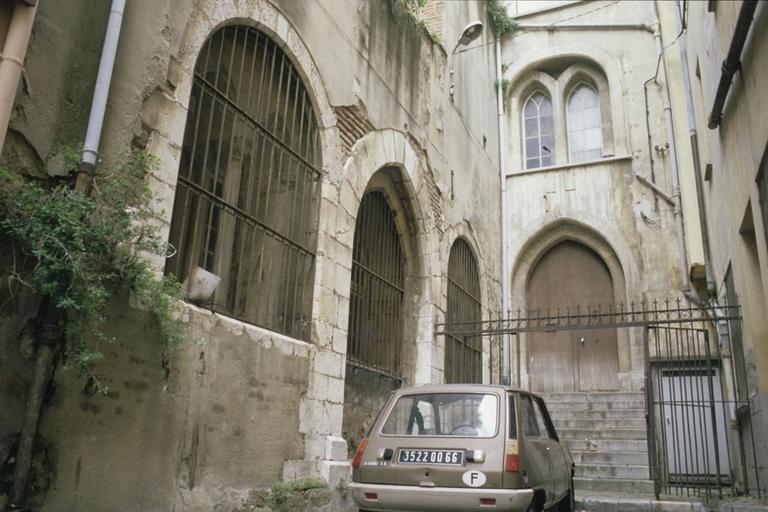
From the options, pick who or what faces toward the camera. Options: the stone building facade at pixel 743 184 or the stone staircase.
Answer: the stone staircase

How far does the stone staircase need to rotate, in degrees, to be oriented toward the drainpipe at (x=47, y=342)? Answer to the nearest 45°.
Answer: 0° — it already faces it

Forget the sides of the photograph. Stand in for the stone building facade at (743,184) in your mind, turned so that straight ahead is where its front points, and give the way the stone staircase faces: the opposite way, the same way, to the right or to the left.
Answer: to the left

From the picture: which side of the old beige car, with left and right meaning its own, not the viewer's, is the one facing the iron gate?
front

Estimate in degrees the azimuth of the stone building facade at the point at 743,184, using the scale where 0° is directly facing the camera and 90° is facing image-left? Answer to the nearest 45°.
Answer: approximately 90°

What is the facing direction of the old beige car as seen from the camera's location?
facing away from the viewer and to the right of the viewer

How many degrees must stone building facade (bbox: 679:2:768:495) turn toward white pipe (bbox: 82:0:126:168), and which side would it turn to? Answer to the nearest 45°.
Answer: approximately 45° to its left

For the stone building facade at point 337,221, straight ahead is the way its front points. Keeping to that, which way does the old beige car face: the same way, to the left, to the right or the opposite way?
to the left

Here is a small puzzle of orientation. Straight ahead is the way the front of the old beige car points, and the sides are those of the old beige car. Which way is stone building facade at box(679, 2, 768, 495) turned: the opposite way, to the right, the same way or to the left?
to the left

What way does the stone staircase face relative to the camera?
toward the camera

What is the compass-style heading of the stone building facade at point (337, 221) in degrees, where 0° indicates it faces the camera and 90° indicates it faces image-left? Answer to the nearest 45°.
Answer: approximately 315°

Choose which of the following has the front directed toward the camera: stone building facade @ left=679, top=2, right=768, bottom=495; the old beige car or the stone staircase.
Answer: the stone staircase

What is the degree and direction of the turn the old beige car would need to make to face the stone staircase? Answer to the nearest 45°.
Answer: approximately 45° to its left
